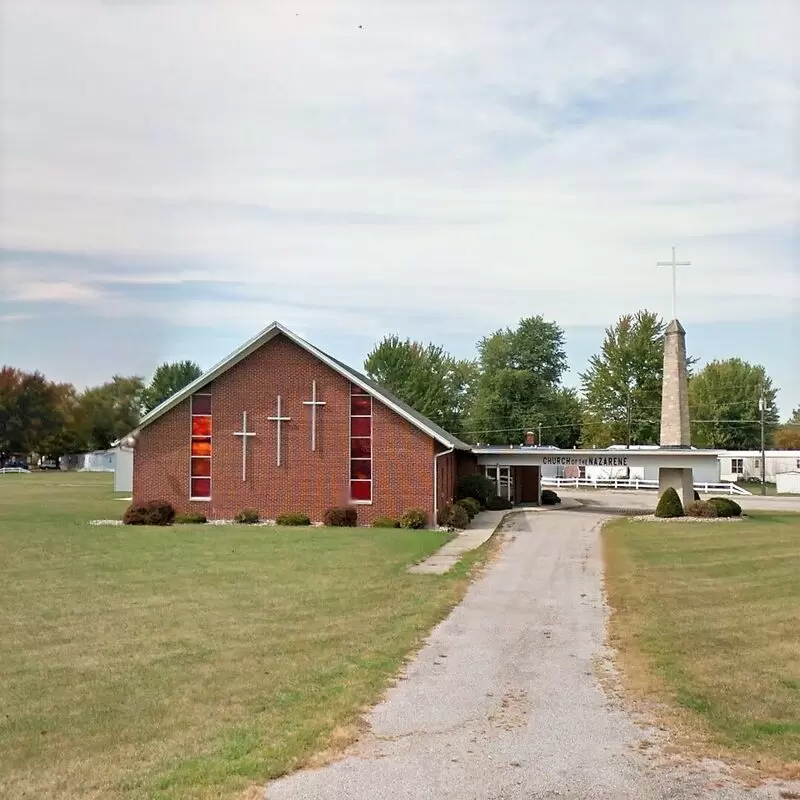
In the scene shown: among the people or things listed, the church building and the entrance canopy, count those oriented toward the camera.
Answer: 2

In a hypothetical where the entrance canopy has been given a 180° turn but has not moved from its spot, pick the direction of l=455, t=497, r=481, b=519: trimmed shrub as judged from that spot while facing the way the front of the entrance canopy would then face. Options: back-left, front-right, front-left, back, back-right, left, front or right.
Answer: back-left

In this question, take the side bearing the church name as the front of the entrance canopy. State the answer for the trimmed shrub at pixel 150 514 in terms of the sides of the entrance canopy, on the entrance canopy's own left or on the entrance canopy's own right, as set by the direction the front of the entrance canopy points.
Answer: on the entrance canopy's own right

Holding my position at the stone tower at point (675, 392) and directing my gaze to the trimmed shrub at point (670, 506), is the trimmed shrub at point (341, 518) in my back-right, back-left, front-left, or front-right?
front-right

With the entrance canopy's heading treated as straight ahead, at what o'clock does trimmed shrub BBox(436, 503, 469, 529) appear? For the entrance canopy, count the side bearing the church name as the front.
The trimmed shrub is roughly at 1 o'clock from the entrance canopy.

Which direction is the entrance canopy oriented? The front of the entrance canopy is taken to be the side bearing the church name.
toward the camera

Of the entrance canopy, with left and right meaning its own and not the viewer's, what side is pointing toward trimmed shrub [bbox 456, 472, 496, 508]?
right

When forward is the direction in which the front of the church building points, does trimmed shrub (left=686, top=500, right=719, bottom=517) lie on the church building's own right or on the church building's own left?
on the church building's own left

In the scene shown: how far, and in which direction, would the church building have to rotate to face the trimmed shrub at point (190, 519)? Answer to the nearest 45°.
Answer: approximately 90° to its right

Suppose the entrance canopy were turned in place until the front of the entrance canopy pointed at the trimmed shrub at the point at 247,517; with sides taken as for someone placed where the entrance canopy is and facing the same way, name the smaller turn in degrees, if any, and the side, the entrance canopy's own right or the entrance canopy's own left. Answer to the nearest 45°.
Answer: approximately 45° to the entrance canopy's own right

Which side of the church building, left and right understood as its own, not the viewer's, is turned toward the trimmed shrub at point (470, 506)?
left
